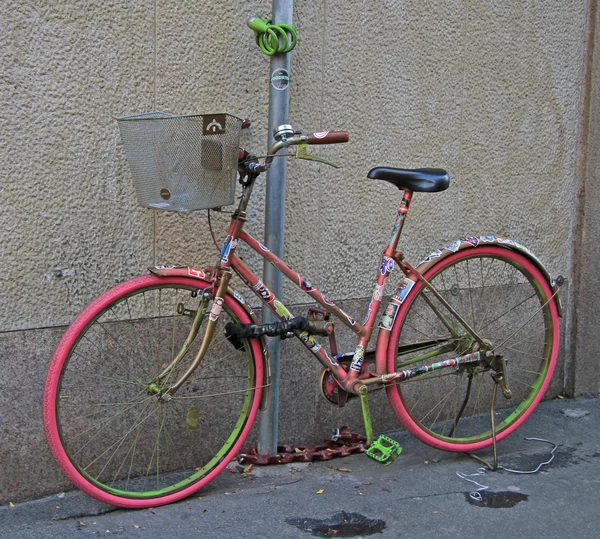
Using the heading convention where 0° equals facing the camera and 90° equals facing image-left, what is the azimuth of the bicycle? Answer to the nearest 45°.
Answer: approximately 45°
